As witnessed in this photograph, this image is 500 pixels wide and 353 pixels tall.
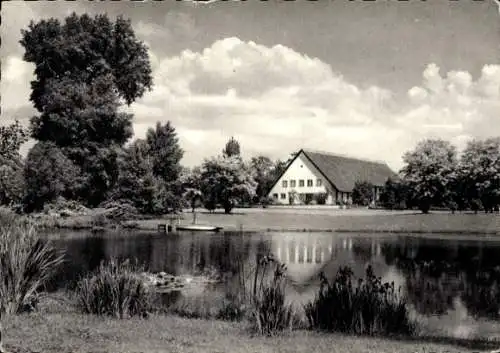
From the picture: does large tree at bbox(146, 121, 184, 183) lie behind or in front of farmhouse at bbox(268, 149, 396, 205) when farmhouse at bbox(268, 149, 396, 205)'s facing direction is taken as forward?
in front

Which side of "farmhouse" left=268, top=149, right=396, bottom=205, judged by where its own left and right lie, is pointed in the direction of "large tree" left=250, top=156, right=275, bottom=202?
right

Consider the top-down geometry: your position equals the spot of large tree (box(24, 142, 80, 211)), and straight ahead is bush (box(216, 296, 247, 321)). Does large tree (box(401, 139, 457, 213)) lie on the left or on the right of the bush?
left

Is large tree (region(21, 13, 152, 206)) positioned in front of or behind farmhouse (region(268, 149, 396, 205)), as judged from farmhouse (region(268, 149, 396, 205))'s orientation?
in front

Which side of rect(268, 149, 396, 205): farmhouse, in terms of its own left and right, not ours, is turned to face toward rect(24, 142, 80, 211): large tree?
front

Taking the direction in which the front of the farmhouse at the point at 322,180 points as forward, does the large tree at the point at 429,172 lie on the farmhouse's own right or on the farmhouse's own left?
on the farmhouse's own left

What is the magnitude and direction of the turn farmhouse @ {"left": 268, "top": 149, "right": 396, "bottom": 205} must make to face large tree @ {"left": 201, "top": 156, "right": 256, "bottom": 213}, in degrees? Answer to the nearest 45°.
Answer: approximately 45° to its right

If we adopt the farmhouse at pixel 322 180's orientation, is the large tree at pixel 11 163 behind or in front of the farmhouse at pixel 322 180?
in front

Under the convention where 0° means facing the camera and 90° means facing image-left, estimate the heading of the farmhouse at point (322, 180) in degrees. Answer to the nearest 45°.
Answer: approximately 45°
